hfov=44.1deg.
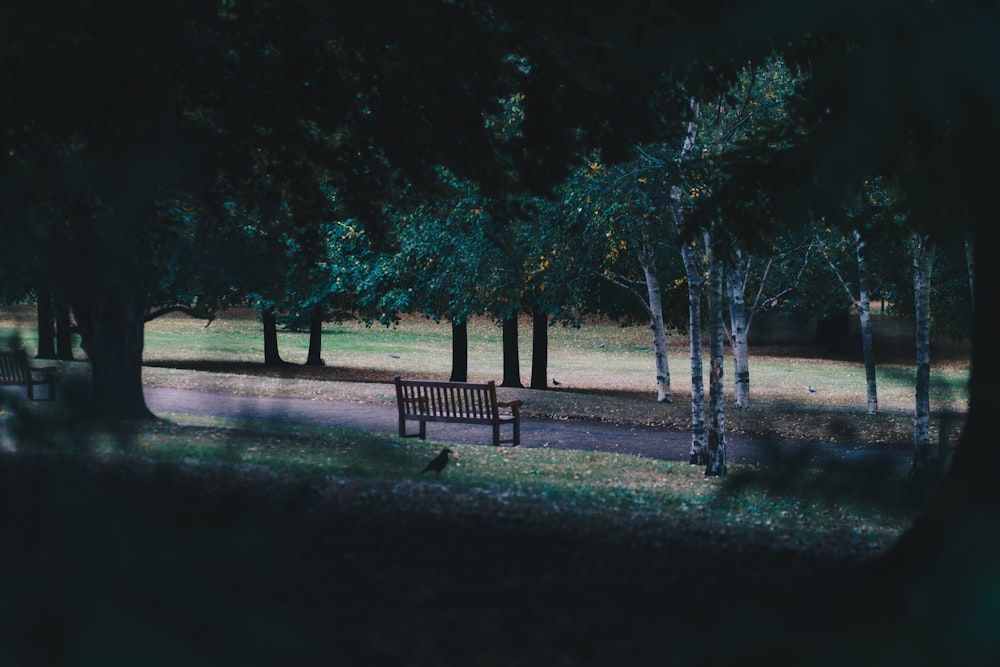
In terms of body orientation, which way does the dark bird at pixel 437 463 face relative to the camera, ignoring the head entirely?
to the viewer's right

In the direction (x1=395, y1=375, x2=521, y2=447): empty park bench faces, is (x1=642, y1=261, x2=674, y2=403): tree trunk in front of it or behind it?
in front

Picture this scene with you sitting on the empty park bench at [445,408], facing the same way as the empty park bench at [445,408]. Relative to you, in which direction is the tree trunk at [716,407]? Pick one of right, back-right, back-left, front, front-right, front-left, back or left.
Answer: right

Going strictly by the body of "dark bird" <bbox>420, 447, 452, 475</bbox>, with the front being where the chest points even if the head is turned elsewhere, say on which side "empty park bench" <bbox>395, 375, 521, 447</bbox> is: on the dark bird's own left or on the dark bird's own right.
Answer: on the dark bird's own left

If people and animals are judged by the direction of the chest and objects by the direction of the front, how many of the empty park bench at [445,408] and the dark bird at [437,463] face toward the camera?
0
